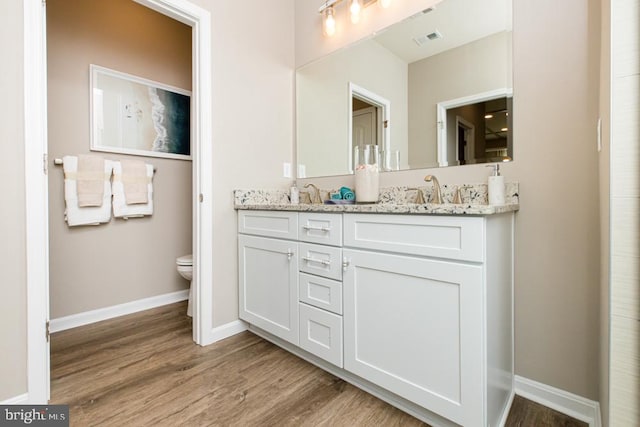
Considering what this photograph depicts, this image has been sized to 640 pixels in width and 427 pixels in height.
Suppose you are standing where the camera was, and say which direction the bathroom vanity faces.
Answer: facing the viewer and to the left of the viewer

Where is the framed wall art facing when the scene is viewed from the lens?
facing the viewer and to the right of the viewer

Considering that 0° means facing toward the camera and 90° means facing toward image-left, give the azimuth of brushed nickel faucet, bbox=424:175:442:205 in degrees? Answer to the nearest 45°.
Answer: approximately 45°

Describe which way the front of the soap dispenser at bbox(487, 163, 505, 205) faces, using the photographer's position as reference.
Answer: facing to the left of the viewer
